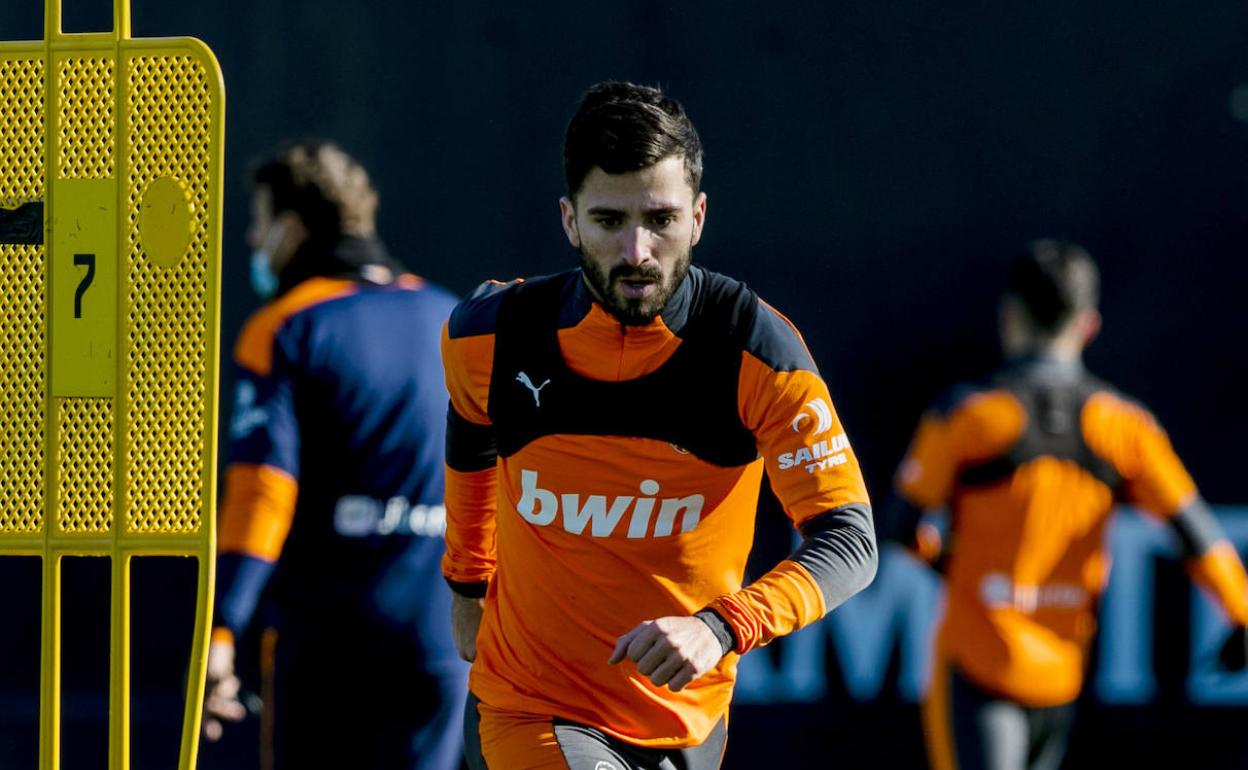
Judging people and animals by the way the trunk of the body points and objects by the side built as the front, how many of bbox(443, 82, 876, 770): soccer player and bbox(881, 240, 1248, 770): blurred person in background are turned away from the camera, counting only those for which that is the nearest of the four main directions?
1

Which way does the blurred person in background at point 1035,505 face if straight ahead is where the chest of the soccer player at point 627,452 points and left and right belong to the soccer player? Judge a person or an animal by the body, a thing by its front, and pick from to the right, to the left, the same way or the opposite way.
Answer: the opposite way

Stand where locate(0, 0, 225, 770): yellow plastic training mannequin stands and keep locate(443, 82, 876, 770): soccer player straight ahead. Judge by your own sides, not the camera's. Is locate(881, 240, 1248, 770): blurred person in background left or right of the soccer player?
left

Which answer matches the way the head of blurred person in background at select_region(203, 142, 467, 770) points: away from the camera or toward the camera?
away from the camera

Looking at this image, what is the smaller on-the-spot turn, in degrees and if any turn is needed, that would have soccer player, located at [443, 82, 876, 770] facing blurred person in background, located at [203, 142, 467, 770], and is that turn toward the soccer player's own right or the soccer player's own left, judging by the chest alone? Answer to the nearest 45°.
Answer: approximately 135° to the soccer player's own right

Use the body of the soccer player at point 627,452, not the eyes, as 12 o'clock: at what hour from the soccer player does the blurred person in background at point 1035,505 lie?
The blurred person in background is roughly at 7 o'clock from the soccer player.

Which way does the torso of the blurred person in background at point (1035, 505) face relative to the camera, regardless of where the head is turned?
away from the camera

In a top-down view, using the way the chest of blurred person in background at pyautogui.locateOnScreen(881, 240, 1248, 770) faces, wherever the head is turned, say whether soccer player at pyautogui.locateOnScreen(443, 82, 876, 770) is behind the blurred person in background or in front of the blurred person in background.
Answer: behind

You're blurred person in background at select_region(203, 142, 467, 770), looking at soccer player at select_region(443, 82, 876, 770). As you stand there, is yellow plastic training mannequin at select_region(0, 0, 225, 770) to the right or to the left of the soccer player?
right

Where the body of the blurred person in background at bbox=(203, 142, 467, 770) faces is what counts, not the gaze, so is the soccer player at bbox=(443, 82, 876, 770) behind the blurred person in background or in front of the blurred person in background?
behind

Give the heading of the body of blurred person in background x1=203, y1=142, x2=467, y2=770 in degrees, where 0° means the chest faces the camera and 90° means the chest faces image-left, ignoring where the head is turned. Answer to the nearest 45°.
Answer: approximately 135°

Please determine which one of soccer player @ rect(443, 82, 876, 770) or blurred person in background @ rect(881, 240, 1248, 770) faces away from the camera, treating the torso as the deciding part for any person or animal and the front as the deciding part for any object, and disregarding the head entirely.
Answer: the blurred person in background

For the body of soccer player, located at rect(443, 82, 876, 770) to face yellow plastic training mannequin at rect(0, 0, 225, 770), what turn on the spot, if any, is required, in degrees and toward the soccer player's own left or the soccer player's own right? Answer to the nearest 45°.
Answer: approximately 90° to the soccer player's own right
